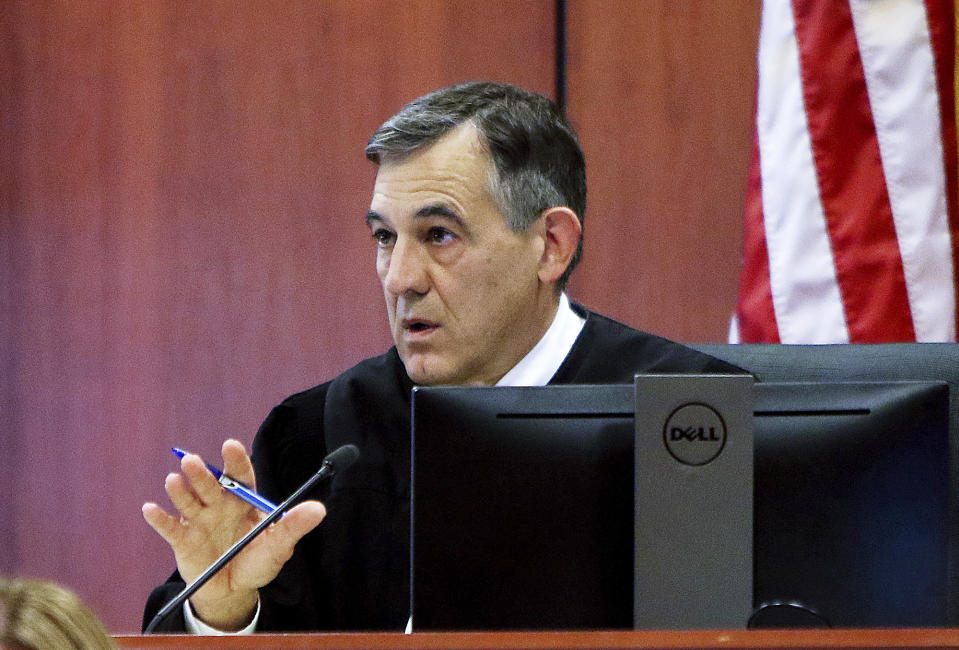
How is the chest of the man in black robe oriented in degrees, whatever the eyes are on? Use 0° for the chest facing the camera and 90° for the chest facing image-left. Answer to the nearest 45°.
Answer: approximately 45°

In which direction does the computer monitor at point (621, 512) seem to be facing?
away from the camera

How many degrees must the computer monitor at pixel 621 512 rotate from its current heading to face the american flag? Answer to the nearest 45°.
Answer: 0° — it already faces it

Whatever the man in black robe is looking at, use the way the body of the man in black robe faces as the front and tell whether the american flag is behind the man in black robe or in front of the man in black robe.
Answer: behind
